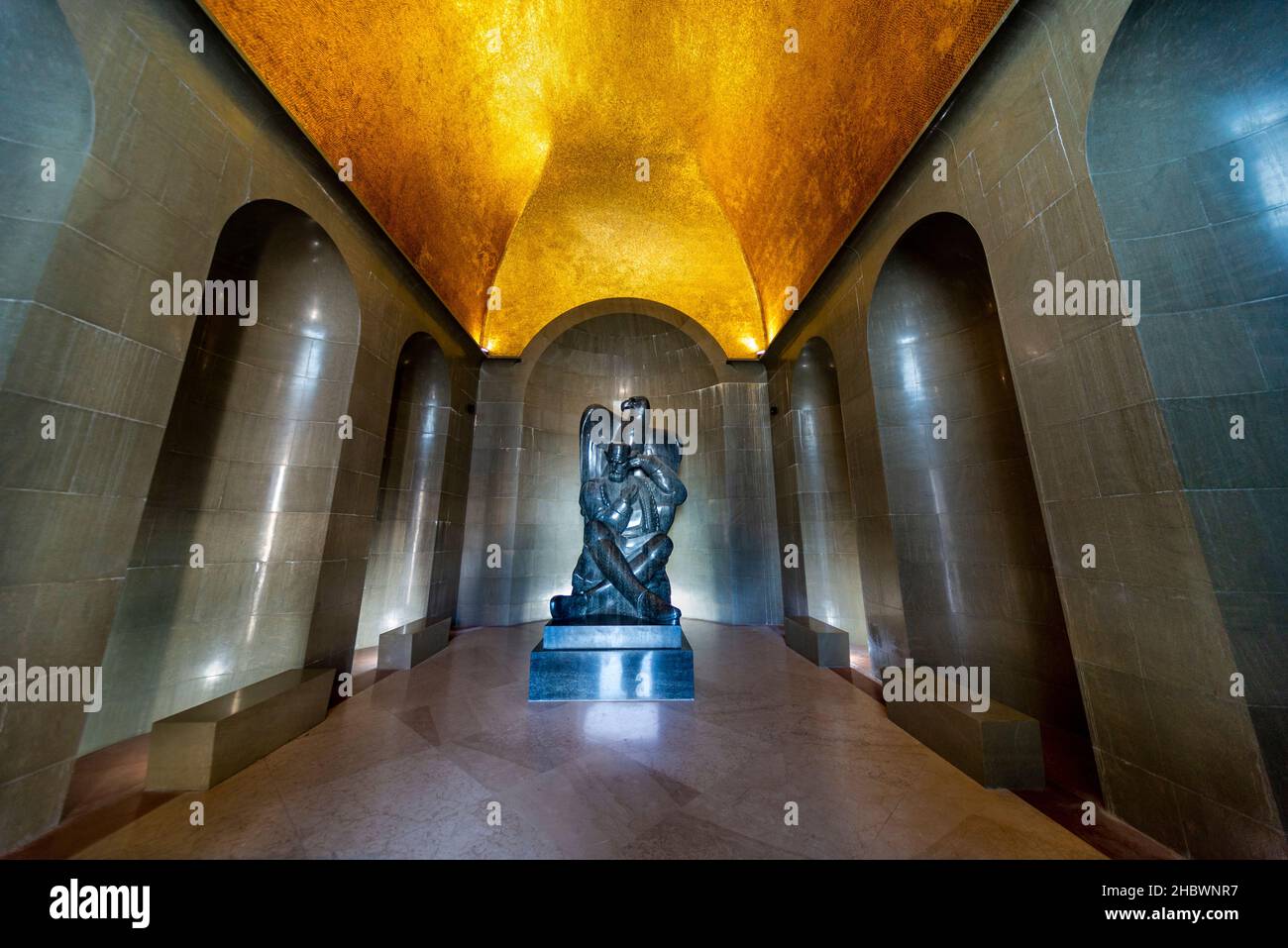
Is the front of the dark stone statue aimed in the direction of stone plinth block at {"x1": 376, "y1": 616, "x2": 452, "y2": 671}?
no

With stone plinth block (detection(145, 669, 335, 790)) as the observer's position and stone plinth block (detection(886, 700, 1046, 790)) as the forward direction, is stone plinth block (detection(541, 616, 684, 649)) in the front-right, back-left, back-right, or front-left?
front-left

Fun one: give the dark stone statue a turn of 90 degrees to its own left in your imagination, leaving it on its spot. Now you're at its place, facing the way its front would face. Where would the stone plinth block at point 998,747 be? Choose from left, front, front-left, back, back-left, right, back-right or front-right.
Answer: front-right

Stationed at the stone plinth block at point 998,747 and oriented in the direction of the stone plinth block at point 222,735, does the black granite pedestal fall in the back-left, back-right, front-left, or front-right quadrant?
front-right

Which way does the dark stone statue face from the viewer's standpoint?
toward the camera

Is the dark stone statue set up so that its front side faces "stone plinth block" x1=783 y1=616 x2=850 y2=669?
no

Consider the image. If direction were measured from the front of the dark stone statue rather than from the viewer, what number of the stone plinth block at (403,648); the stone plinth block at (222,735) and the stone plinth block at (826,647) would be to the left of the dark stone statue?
1

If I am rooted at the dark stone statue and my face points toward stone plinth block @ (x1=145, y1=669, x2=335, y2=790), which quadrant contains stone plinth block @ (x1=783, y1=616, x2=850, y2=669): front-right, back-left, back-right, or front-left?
back-left

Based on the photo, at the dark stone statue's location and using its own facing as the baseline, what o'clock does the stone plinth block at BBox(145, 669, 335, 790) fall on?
The stone plinth block is roughly at 2 o'clock from the dark stone statue.
